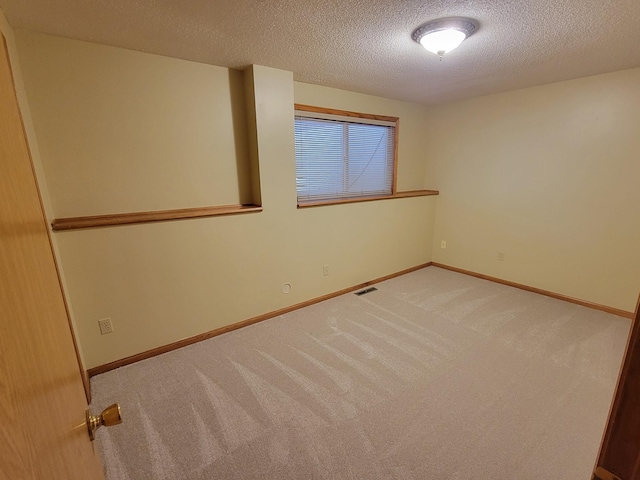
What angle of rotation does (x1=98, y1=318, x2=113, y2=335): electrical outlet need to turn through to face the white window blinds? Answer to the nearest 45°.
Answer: approximately 90° to its left

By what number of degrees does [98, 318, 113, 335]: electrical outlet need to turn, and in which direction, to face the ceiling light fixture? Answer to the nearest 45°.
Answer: approximately 45° to its left

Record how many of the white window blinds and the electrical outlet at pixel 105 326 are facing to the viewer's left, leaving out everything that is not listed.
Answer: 0

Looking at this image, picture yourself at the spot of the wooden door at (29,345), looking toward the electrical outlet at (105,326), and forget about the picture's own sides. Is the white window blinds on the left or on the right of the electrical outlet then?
right

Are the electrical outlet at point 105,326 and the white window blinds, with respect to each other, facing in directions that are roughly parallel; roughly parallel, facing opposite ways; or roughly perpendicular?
roughly parallel

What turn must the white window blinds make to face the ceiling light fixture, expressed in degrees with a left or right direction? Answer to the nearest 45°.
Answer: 0° — it already faces it

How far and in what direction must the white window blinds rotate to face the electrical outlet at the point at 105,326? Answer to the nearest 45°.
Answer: approximately 90° to its right

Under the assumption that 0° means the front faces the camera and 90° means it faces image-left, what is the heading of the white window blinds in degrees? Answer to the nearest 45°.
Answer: approximately 315°

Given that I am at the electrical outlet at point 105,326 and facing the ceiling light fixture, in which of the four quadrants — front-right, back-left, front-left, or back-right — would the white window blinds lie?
front-left

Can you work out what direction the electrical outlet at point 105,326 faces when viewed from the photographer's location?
facing the viewer

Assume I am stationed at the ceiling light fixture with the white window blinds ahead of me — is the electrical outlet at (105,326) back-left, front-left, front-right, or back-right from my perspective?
front-left
